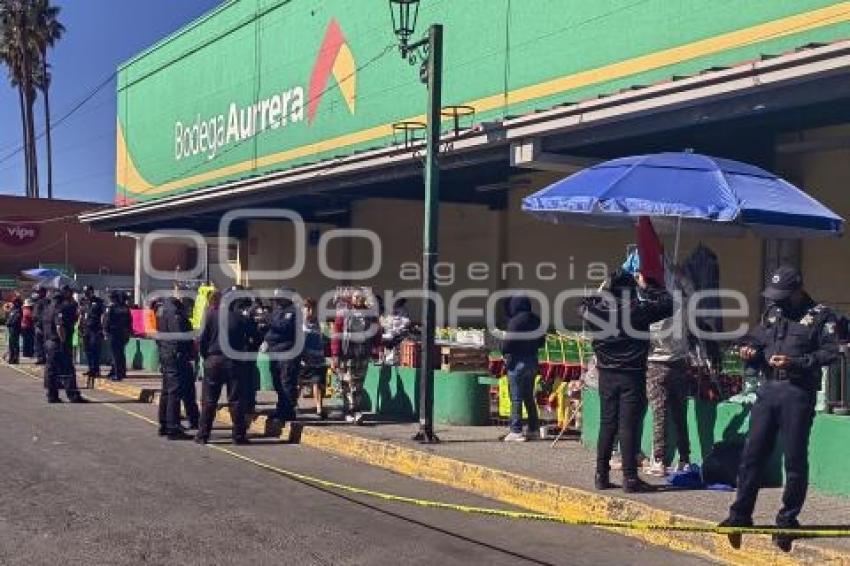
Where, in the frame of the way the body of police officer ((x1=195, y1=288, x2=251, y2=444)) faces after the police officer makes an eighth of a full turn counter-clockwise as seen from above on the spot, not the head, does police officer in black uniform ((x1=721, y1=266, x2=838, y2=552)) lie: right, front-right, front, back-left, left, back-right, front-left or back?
back

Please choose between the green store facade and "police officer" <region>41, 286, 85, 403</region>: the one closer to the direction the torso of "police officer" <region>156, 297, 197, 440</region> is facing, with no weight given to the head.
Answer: the green store facade

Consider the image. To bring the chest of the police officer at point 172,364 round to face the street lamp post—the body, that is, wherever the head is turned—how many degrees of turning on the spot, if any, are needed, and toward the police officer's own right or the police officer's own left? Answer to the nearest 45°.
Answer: approximately 45° to the police officer's own right

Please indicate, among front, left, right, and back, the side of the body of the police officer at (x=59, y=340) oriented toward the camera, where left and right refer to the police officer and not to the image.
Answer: right

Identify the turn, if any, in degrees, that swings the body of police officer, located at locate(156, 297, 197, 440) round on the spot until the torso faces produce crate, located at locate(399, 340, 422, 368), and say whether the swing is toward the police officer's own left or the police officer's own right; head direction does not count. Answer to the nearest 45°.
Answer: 0° — they already face it

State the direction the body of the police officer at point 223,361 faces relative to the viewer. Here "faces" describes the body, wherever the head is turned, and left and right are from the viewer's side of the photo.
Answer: facing away from the viewer

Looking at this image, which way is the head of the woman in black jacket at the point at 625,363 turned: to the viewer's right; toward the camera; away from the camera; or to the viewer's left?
away from the camera

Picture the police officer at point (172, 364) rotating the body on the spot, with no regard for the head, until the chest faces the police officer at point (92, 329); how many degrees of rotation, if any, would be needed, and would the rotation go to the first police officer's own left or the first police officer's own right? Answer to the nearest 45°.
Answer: approximately 90° to the first police officer's own left

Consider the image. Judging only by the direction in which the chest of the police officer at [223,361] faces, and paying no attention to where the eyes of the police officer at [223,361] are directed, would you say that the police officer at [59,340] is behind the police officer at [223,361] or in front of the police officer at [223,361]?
in front
